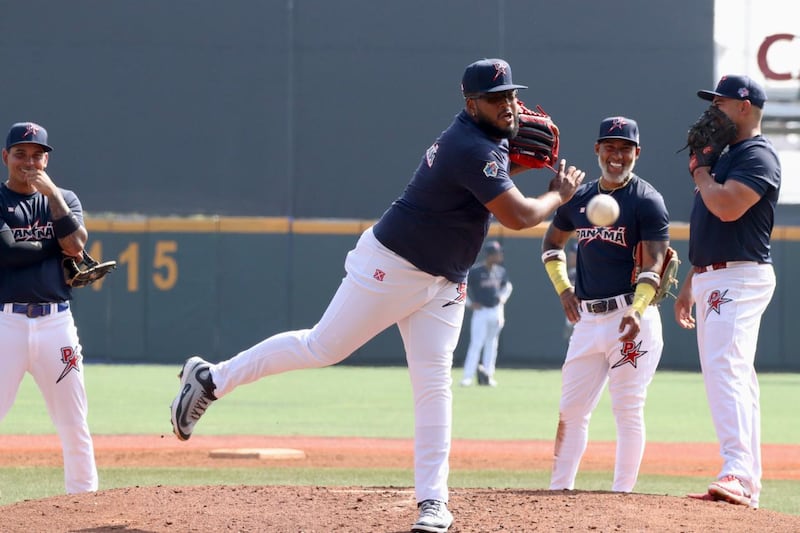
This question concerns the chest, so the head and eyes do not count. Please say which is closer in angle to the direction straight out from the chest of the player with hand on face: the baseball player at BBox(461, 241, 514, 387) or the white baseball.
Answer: the white baseball

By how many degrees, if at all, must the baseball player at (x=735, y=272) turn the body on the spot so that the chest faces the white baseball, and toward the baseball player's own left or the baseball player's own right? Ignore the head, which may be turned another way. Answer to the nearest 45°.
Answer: approximately 45° to the baseball player's own left

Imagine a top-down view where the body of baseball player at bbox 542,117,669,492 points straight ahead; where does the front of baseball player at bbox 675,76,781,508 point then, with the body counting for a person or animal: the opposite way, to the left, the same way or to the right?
to the right

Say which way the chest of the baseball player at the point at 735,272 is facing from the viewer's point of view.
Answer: to the viewer's left

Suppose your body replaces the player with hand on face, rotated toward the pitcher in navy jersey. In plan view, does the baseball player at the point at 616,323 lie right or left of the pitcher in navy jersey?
left

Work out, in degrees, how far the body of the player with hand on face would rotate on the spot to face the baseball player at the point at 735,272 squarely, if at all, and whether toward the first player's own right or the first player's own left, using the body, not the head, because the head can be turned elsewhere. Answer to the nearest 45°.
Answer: approximately 90° to the first player's own left

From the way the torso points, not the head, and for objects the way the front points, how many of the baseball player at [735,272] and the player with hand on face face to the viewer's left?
1

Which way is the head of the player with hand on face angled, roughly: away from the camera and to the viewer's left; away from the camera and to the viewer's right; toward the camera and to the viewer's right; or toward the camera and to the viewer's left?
toward the camera and to the viewer's right

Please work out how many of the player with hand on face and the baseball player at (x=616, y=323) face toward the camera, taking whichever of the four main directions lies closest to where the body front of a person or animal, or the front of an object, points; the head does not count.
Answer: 2

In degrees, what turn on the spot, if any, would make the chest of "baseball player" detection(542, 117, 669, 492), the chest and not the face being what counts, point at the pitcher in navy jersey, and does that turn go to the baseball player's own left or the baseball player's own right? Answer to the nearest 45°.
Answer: approximately 45° to the baseball player's own right

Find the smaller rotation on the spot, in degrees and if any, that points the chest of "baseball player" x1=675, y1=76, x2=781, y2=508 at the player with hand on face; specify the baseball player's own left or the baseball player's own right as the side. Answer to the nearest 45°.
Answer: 0° — they already face them

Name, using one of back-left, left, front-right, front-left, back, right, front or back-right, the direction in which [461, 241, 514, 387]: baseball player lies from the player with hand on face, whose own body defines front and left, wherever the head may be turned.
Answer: back-left

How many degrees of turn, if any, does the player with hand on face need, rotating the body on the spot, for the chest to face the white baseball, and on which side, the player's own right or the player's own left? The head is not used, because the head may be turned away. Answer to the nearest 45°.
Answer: approximately 45° to the player's own left

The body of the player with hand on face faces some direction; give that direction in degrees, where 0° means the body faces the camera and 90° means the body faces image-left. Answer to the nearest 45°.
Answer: approximately 0°

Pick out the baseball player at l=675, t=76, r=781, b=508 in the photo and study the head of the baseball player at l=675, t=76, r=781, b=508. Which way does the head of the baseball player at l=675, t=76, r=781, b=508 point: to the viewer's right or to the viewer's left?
to the viewer's left
